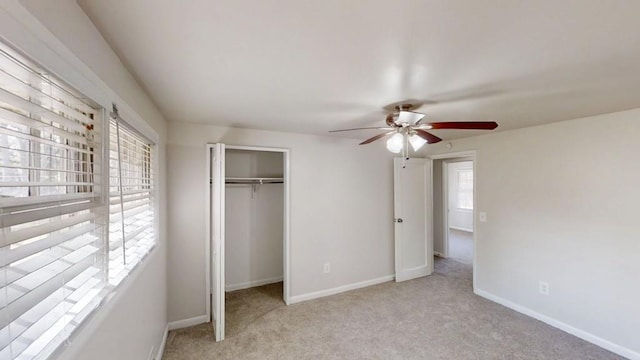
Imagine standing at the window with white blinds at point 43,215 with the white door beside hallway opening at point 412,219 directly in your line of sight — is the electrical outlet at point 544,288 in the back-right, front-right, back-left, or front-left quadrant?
front-right

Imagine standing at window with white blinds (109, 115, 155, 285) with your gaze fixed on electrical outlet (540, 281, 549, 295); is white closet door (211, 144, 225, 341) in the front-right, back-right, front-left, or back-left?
front-left

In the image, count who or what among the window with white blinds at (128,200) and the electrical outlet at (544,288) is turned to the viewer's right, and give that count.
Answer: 1

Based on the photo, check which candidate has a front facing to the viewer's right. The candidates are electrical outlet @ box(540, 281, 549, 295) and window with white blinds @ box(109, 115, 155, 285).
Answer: the window with white blinds

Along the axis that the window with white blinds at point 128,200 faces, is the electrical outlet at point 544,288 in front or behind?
in front

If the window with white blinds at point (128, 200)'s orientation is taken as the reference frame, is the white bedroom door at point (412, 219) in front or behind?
in front

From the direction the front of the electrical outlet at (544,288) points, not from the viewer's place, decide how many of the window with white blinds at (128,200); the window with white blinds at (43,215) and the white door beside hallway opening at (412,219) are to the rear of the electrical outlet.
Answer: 0

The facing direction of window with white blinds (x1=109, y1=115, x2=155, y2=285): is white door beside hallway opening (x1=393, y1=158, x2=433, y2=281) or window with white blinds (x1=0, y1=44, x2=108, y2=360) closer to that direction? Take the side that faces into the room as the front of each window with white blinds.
the white door beside hallway opening

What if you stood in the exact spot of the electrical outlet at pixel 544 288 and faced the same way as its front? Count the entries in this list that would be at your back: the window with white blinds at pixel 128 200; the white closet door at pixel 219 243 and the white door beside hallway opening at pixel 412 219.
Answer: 0

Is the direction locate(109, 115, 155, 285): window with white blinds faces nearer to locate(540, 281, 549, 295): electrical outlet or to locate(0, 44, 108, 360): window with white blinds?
the electrical outlet

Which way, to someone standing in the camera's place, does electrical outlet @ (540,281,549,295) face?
facing the viewer and to the left of the viewer

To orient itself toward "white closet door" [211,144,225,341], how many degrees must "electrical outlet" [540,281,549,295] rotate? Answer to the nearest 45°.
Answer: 0° — it already faces it

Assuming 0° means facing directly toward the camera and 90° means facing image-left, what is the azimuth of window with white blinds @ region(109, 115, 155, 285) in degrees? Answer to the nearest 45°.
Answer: approximately 270°

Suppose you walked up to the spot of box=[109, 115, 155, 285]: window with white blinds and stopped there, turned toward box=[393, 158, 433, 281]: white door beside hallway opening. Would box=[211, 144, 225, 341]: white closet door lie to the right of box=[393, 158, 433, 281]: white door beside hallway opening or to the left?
left

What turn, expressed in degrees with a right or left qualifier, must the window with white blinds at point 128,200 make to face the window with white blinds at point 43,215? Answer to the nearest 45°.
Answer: approximately 90° to its right
